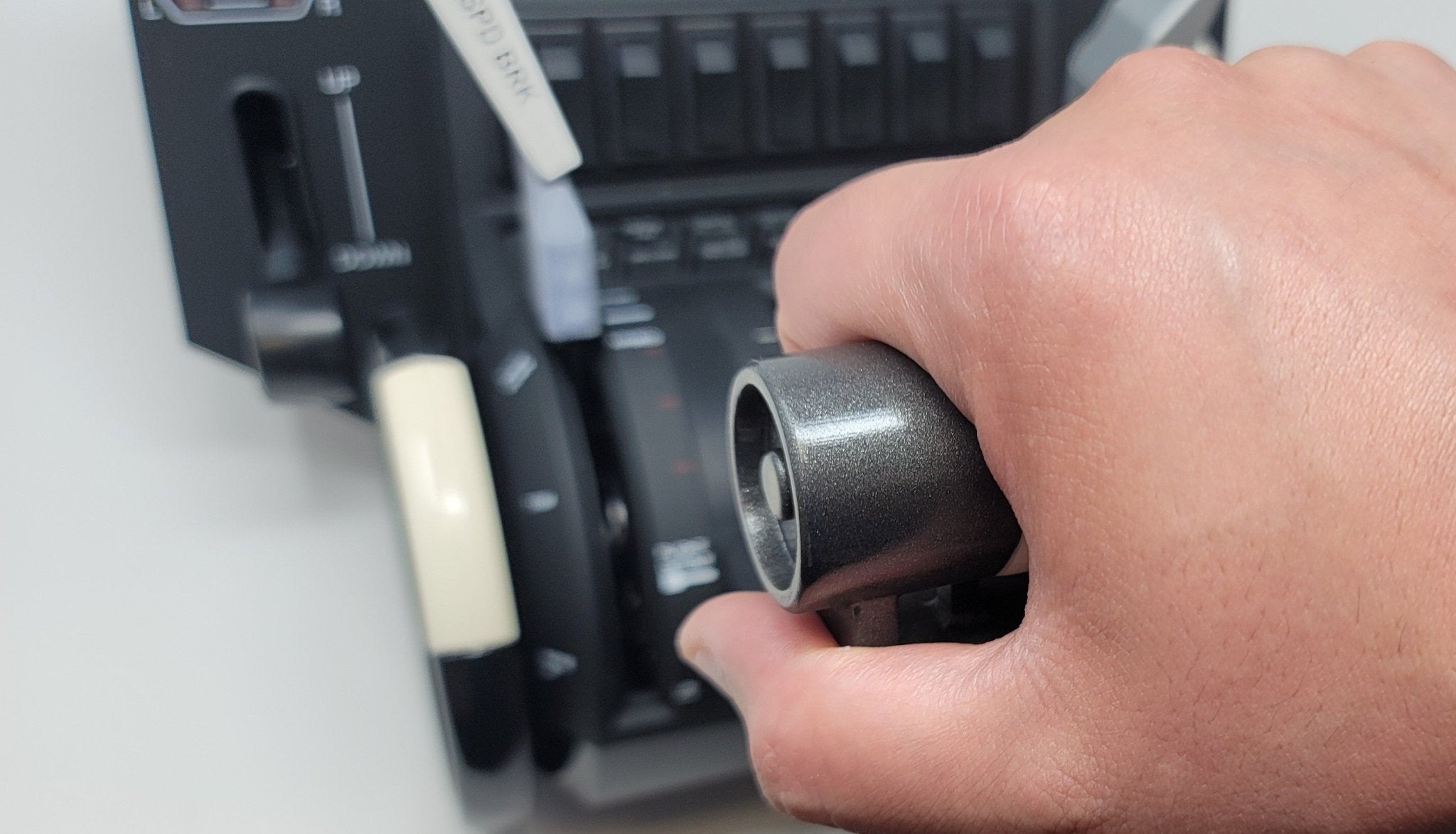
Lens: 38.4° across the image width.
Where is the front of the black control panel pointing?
toward the camera
